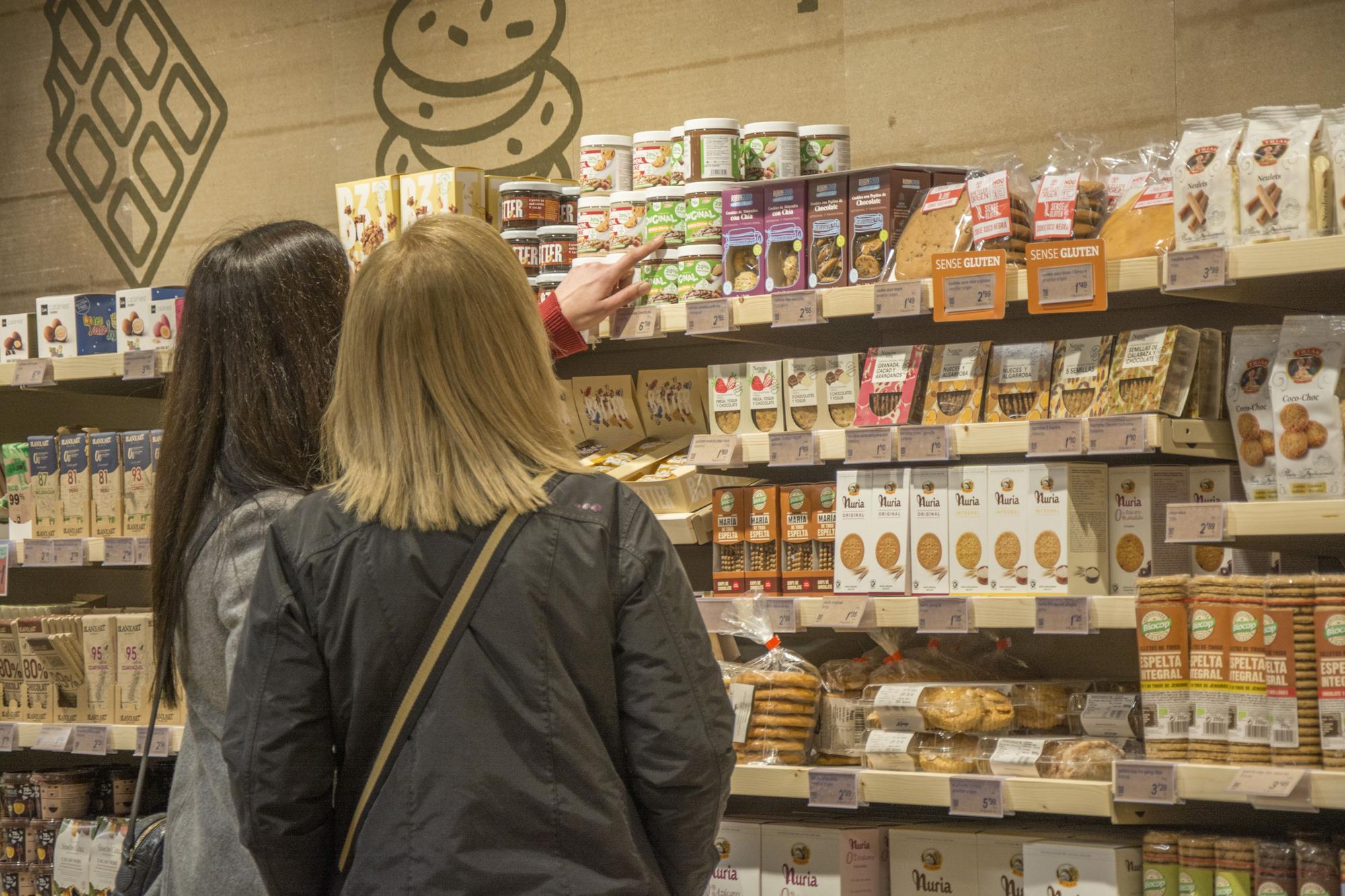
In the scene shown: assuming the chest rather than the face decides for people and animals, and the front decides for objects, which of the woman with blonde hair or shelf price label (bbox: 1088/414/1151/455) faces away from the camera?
the woman with blonde hair

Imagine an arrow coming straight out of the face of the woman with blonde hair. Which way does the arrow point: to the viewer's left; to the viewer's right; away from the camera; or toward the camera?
away from the camera

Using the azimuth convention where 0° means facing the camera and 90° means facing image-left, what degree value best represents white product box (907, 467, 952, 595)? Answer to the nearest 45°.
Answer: approximately 0°

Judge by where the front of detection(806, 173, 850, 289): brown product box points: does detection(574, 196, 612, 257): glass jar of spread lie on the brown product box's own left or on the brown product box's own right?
on the brown product box's own right

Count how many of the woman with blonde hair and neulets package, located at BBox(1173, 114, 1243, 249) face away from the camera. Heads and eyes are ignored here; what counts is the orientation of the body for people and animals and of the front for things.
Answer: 1

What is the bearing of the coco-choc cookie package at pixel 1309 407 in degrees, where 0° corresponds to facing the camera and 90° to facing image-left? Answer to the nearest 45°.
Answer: approximately 0°

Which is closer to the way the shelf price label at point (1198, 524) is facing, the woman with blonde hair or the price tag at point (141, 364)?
the woman with blonde hair
